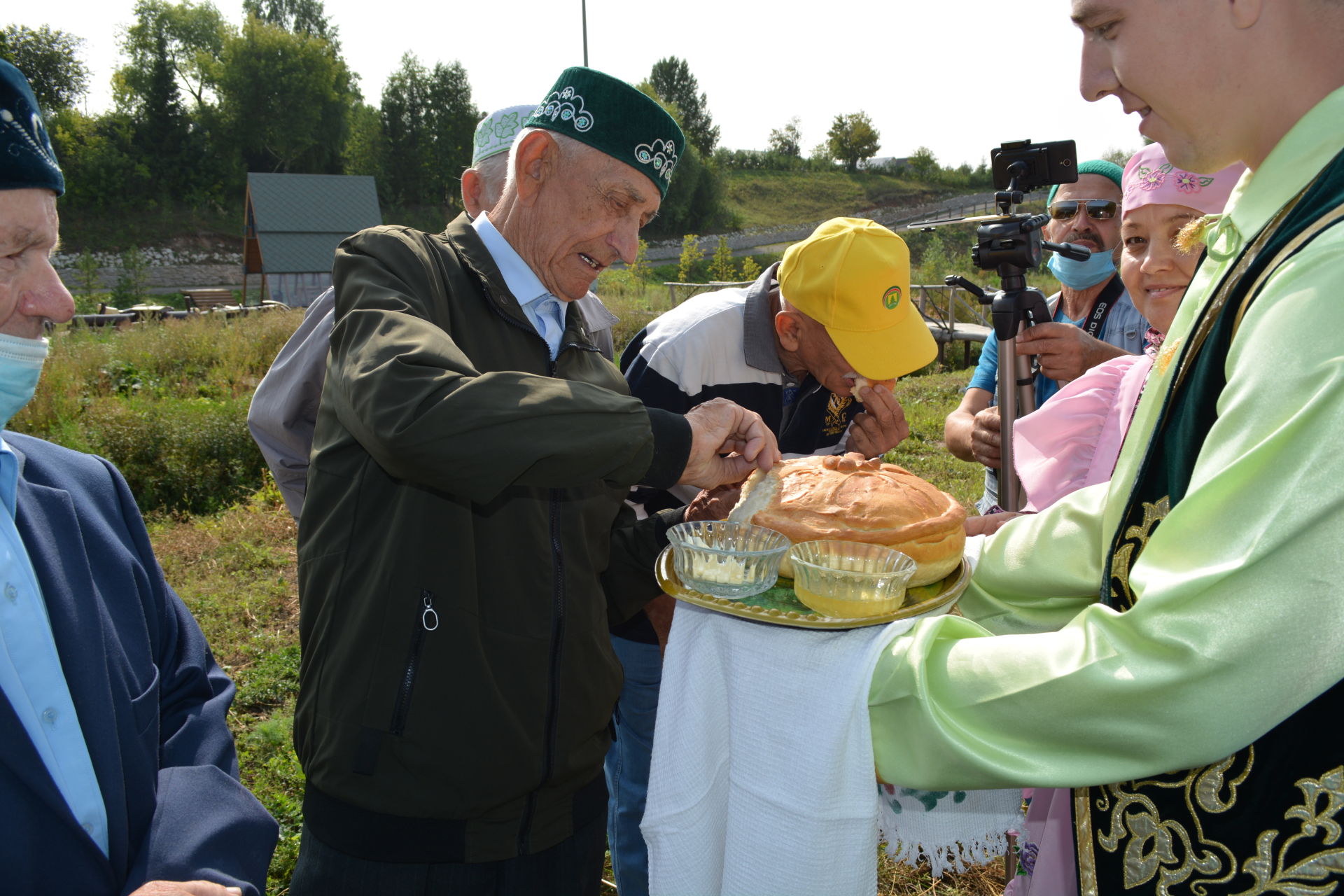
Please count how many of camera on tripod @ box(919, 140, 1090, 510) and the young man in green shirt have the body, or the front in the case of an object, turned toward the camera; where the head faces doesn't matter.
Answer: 1

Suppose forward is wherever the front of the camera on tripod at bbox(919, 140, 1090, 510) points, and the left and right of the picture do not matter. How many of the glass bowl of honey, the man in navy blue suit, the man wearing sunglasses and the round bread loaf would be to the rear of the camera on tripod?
1

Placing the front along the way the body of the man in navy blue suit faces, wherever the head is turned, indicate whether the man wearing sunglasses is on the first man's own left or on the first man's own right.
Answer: on the first man's own left

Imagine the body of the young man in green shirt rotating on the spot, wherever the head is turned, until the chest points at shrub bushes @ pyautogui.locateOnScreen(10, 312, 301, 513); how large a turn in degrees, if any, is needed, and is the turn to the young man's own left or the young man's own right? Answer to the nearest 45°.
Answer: approximately 45° to the young man's own right

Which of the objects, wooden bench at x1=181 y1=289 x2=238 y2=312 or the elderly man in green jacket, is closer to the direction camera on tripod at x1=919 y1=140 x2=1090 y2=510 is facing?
the elderly man in green jacket

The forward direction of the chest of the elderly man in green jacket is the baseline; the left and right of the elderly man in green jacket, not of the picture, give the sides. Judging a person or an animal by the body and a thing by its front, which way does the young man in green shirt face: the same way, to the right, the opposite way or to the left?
the opposite way

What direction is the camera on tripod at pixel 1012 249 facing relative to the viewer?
toward the camera

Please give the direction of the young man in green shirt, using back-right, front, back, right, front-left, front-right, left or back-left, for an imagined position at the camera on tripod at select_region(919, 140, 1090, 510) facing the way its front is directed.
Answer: front

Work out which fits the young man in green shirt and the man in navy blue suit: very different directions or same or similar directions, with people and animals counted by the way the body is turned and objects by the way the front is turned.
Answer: very different directions

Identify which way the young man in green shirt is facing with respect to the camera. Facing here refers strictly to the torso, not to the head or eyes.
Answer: to the viewer's left

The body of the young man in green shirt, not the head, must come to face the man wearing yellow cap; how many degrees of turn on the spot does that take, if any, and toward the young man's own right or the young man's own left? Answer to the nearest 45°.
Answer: approximately 45° to the young man's own right

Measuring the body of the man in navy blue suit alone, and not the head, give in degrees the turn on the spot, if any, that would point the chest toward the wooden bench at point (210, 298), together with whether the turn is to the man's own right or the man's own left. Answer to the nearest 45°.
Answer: approximately 135° to the man's own left

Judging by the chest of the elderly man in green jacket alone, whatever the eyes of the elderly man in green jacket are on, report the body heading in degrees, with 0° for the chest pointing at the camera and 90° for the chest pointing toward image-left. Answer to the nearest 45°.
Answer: approximately 315°

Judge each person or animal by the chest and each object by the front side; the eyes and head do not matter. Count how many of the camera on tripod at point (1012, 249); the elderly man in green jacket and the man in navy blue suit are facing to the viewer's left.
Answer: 0

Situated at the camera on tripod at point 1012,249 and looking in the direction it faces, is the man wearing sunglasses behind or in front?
behind
